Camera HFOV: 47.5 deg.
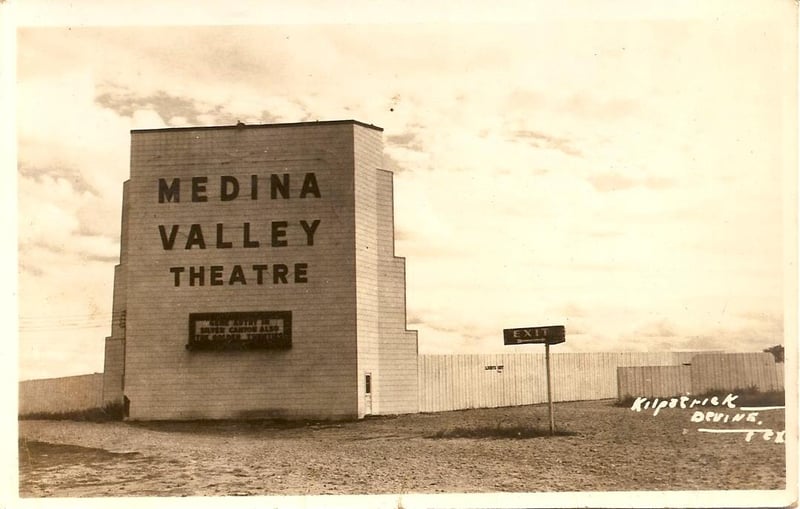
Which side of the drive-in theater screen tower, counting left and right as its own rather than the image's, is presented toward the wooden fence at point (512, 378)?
left

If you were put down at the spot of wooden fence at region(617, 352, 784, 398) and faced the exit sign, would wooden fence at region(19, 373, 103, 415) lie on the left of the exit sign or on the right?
right

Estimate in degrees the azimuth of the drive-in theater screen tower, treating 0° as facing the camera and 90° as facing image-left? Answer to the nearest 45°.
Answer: approximately 0°

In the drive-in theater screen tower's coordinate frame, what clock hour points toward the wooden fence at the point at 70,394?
The wooden fence is roughly at 4 o'clock from the drive-in theater screen tower.

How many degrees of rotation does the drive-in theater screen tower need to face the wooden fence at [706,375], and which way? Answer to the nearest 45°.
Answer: approximately 90° to its left
